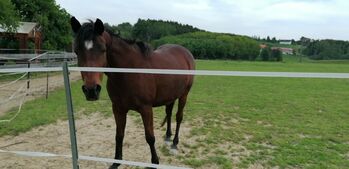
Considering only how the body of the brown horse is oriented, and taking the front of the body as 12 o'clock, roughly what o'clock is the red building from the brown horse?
The red building is roughly at 4 o'clock from the brown horse.

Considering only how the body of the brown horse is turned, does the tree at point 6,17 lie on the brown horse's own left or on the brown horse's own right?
on the brown horse's own right

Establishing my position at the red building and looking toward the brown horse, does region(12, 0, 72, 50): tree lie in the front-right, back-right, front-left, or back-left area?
back-left

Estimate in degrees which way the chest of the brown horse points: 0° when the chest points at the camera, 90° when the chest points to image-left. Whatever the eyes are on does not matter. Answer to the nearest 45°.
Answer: approximately 45°

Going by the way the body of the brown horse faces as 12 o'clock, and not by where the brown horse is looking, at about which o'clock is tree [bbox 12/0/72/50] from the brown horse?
The tree is roughly at 4 o'clock from the brown horse.
